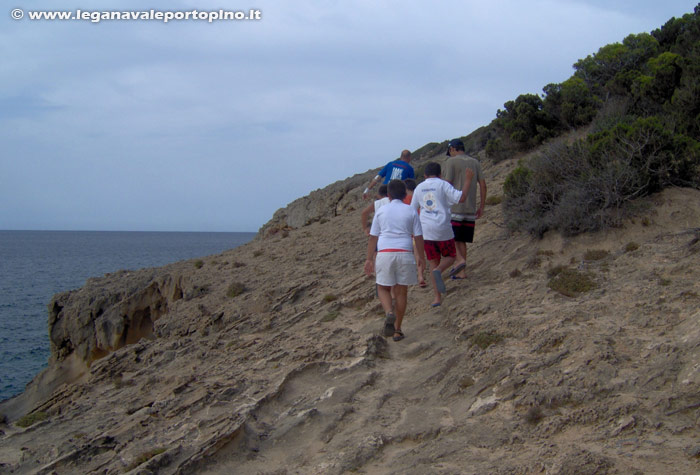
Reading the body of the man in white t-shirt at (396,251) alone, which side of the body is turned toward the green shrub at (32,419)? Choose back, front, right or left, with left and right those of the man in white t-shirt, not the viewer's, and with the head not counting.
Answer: left

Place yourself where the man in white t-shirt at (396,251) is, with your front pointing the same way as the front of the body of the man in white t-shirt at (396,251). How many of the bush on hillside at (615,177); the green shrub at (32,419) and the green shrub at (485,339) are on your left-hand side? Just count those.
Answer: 1

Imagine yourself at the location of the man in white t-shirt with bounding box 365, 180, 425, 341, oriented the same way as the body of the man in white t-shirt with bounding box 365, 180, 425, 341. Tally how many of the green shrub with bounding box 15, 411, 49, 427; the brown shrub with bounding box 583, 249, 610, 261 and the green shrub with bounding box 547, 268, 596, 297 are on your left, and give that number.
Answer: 1

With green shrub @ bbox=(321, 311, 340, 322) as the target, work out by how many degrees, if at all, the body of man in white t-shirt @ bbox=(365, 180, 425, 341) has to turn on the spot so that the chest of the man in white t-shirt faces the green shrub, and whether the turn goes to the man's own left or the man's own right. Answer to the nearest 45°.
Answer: approximately 45° to the man's own left

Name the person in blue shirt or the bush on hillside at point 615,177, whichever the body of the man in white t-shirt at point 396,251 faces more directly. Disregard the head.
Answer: the person in blue shirt

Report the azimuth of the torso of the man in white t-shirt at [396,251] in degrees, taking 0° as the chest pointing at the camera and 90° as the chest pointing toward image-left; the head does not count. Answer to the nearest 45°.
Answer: approximately 180°

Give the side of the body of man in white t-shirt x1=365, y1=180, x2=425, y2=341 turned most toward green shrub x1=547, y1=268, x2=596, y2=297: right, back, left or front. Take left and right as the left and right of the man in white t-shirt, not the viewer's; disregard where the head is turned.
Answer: right

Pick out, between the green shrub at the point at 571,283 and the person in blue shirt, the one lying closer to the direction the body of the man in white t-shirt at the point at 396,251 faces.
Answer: the person in blue shirt

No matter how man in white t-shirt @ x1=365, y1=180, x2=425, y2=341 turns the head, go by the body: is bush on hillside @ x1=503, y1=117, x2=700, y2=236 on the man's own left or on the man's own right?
on the man's own right

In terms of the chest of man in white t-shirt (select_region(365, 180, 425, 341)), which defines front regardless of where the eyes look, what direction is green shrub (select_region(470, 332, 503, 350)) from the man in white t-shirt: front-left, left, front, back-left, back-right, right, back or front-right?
back-right

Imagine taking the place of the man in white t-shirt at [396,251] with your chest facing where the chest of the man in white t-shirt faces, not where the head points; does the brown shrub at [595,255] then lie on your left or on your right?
on your right

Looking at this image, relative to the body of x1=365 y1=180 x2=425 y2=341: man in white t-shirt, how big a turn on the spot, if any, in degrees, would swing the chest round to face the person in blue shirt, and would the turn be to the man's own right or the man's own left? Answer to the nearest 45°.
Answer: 0° — they already face them

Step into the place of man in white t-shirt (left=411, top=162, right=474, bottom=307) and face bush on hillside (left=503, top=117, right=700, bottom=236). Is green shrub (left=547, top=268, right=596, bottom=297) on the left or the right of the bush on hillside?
right

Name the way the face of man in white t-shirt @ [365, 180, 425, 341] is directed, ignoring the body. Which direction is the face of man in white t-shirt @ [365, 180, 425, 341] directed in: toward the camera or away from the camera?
away from the camera

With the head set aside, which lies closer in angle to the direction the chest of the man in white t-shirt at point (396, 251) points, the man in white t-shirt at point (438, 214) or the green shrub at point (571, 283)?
the man in white t-shirt

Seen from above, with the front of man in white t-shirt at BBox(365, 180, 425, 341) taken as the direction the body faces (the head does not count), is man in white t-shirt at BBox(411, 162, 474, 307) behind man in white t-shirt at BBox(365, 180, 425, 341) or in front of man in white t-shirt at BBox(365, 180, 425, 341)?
in front

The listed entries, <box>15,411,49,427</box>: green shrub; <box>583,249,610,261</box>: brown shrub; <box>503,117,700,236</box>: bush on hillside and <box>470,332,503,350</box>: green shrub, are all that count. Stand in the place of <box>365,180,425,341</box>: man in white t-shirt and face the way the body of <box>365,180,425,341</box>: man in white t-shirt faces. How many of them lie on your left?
1
